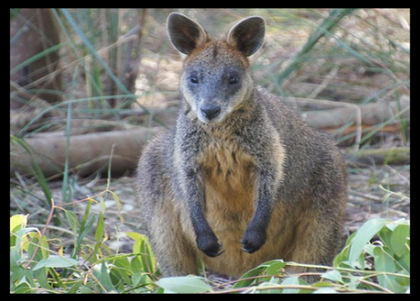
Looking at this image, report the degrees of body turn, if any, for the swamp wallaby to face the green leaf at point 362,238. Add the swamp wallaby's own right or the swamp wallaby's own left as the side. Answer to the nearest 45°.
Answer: approximately 45° to the swamp wallaby's own left

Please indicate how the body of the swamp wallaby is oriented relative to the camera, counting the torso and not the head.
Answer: toward the camera

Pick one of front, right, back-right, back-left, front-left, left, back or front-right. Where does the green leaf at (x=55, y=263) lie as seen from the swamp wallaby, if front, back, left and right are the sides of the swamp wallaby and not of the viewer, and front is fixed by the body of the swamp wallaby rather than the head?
front-right

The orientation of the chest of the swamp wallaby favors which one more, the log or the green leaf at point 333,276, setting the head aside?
the green leaf

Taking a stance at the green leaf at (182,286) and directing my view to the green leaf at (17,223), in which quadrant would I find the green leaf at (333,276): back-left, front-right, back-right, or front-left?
back-right

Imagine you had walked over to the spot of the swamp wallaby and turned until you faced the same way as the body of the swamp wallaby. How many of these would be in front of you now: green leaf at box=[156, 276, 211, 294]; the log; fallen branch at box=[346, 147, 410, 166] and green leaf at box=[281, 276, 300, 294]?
2

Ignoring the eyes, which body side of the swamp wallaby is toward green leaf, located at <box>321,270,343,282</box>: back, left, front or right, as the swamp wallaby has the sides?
front

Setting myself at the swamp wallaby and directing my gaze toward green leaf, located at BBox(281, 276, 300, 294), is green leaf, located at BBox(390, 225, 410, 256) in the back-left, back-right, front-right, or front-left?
front-left

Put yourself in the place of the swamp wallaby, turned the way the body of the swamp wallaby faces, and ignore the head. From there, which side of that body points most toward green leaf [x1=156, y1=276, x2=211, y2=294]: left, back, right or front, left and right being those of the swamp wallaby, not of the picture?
front

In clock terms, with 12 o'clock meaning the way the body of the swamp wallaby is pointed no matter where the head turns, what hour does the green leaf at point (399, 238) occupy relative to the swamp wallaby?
The green leaf is roughly at 11 o'clock from the swamp wallaby.

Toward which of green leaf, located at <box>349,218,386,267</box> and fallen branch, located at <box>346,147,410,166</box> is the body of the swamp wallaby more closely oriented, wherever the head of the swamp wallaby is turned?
the green leaf

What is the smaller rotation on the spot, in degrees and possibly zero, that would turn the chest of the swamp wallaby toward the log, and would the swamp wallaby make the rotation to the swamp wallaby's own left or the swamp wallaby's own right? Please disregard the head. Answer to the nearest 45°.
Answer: approximately 135° to the swamp wallaby's own right

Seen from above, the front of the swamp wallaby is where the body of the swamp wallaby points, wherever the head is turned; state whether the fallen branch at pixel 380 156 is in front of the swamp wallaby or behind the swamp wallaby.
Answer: behind

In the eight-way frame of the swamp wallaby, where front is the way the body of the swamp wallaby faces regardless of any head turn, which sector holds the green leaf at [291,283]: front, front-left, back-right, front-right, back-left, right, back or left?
front
